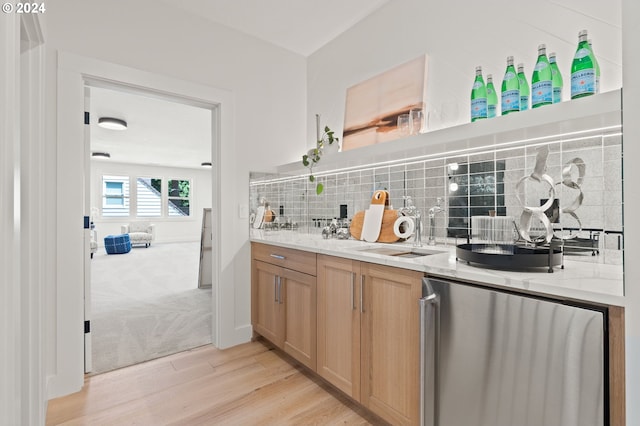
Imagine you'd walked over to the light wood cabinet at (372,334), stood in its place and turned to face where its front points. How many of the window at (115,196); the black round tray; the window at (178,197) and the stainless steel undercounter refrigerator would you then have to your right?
2

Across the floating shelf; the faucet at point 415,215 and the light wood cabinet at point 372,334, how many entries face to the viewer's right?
0

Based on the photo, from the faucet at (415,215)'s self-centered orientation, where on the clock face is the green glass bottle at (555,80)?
The green glass bottle is roughly at 9 o'clock from the faucet.

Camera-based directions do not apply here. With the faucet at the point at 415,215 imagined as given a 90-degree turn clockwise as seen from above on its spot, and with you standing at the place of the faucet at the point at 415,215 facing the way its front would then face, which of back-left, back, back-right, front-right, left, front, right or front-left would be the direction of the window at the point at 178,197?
front

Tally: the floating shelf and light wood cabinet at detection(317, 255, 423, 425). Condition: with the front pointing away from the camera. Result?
0

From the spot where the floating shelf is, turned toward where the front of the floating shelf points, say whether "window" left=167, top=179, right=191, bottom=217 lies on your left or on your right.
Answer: on your right

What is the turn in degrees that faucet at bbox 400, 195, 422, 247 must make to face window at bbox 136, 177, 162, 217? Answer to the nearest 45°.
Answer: approximately 90° to its right

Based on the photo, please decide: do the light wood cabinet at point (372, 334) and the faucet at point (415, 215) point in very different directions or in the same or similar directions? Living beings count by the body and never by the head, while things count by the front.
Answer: same or similar directions

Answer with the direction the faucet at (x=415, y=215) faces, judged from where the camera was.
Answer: facing the viewer and to the left of the viewer

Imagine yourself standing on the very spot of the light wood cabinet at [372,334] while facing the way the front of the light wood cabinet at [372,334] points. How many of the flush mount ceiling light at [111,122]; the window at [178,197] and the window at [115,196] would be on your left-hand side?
0

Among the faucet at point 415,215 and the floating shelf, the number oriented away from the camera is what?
0

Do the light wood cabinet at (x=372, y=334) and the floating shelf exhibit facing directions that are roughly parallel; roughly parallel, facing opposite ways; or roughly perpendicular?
roughly parallel

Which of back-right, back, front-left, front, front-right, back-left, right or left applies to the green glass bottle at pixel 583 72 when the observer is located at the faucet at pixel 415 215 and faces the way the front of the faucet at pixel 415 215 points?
left

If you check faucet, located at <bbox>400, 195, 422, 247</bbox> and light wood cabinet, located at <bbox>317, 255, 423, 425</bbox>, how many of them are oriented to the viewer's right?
0

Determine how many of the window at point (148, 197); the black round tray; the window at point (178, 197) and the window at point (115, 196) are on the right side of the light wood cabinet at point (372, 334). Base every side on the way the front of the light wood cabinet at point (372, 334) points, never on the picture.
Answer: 3

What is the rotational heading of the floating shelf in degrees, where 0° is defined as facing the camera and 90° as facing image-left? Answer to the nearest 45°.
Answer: approximately 45°
